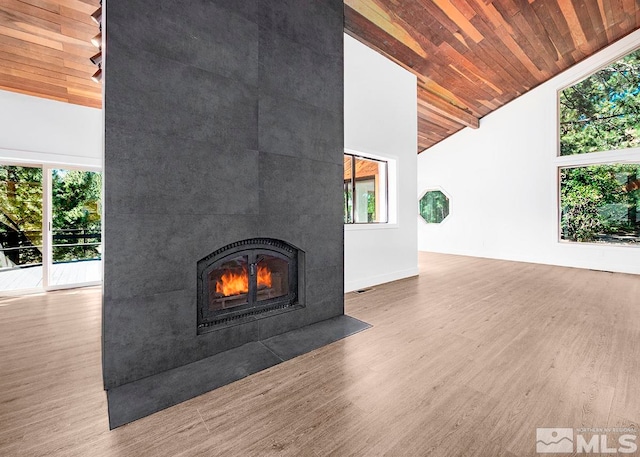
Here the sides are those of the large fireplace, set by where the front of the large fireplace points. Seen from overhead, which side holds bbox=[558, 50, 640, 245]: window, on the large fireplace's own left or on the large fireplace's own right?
on the large fireplace's own left

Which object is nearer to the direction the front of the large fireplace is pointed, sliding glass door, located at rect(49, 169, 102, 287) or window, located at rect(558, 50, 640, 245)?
the window
